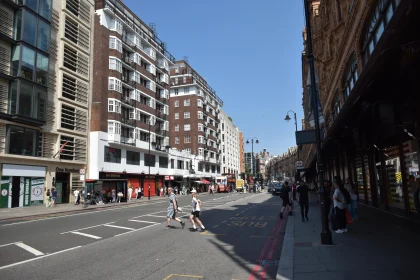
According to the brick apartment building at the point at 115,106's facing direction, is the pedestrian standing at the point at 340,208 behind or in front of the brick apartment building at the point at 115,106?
in front

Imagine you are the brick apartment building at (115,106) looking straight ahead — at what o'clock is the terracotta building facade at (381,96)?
The terracotta building facade is roughly at 1 o'clock from the brick apartment building.

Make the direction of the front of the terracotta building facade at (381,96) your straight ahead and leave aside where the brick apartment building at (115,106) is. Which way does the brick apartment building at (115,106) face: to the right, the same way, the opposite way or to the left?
the opposite way

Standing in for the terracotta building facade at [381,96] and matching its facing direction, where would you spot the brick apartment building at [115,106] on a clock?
The brick apartment building is roughly at 1 o'clock from the terracotta building facade.

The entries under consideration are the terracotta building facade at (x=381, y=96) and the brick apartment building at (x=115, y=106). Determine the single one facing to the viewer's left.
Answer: the terracotta building facade

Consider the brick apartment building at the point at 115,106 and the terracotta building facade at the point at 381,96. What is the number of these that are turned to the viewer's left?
1

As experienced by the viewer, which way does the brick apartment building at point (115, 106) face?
facing the viewer and to the right of the viewer

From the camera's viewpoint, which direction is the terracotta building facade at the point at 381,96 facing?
to the viewer's left
